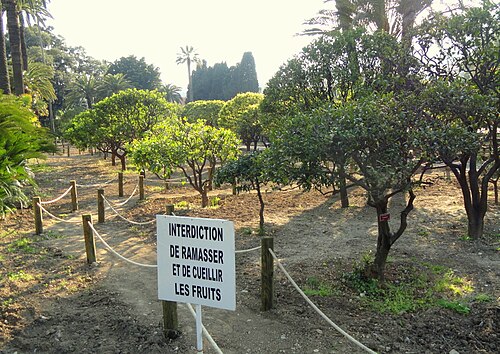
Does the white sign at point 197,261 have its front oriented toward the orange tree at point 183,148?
no

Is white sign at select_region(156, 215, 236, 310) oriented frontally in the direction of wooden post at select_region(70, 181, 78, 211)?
no

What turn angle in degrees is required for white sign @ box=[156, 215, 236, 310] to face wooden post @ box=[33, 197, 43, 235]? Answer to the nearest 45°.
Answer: approximately 90° to its right

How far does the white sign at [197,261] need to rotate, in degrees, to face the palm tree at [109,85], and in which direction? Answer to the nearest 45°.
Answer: approximately 135° to its right

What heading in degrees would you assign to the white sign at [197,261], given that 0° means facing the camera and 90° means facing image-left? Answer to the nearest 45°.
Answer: approximately 45°

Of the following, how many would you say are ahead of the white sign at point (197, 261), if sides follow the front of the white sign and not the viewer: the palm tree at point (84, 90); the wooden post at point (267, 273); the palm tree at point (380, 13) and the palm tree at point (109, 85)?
0

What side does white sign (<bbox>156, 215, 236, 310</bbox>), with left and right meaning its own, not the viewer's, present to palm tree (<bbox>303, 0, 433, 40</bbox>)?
back

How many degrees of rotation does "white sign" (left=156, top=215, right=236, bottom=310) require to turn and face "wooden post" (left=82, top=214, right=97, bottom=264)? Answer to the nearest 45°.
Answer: approximately 90° to its right

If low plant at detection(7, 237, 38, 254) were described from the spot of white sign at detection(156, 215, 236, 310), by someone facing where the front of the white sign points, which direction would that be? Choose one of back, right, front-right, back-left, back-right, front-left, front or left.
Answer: right

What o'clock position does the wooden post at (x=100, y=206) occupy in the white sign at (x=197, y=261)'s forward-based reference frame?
The wooden post is roughly at 4 o'clock from the white sign.

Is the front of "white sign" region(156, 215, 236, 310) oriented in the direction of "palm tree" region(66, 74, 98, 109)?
no

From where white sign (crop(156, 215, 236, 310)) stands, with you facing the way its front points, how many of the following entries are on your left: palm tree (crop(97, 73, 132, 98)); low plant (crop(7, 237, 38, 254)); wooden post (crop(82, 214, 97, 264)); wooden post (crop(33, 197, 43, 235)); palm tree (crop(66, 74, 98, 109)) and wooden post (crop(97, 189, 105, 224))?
0

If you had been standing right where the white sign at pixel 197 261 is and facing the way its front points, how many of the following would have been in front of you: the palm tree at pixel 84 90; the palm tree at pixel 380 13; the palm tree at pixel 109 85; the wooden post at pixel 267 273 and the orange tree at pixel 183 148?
0

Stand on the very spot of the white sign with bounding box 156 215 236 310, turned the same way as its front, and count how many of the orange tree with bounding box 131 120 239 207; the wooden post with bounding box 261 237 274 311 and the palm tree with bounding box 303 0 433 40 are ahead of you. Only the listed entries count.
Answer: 0
